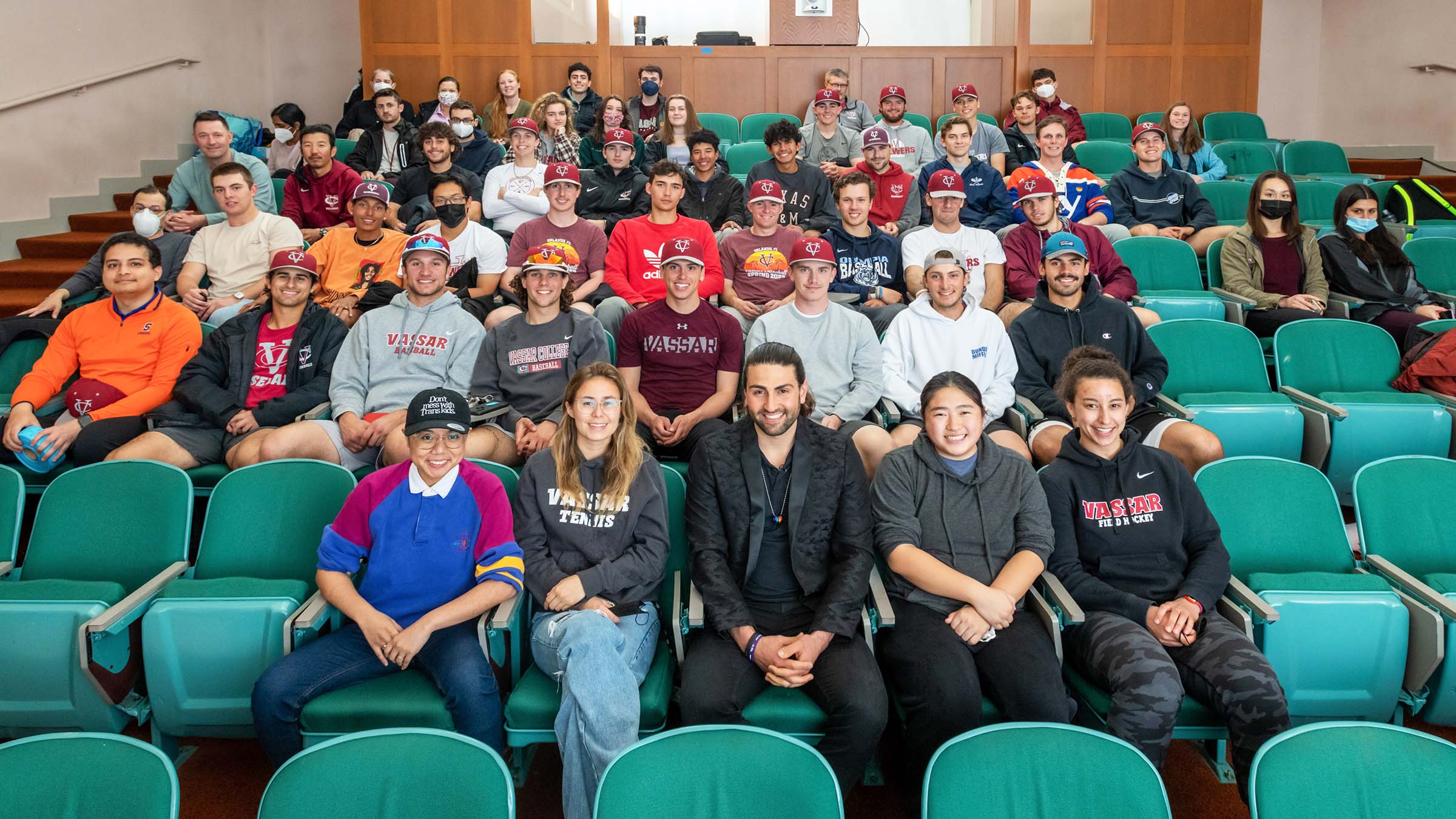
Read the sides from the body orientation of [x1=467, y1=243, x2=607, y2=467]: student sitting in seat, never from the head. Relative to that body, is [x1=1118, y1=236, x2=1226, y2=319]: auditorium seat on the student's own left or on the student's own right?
on the student's own left

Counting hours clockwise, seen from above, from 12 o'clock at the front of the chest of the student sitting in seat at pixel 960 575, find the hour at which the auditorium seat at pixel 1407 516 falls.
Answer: The auditorium seat is roughly at 8 o'clock from the student sitting in seat.

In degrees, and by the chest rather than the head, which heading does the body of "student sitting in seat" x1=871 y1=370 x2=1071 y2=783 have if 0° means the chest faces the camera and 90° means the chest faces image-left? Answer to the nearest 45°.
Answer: approximately 0°

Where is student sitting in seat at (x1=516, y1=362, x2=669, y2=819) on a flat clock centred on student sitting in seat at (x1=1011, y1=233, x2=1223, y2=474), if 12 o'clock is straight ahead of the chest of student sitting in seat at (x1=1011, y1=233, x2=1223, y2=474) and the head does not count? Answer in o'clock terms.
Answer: student sitting in seat at (x1=516, y1=362, x2=669, y2=819) is roughly at 1 o'clock from student sitting in seat at (x1=1011, y1=233, x2=1223, y2=474).
